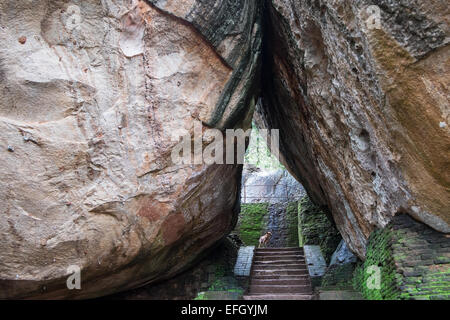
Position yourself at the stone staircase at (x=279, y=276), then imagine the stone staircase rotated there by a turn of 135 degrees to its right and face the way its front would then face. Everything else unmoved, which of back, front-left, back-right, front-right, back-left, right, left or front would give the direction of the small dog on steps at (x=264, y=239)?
front-right

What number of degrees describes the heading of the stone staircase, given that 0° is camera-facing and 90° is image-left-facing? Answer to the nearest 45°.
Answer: approximately 0°

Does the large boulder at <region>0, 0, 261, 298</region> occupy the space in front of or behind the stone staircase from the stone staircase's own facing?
in front
